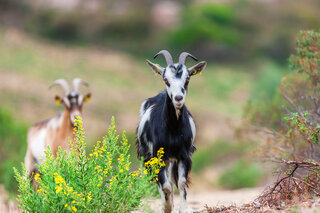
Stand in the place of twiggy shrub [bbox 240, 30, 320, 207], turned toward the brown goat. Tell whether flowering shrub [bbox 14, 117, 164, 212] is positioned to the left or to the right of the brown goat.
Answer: left

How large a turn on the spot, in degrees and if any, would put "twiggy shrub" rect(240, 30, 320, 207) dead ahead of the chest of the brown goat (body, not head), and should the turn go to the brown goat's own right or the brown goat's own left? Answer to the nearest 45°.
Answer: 0° — it already faces it

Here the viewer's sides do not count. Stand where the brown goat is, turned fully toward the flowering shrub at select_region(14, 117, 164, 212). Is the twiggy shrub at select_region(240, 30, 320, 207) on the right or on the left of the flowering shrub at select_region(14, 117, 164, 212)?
left

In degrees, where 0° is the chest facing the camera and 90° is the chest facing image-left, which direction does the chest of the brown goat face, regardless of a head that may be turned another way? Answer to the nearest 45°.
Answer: approximately 315°

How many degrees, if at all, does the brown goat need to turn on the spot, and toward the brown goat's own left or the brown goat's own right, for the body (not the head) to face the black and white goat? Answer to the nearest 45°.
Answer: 0° — it already faces it
